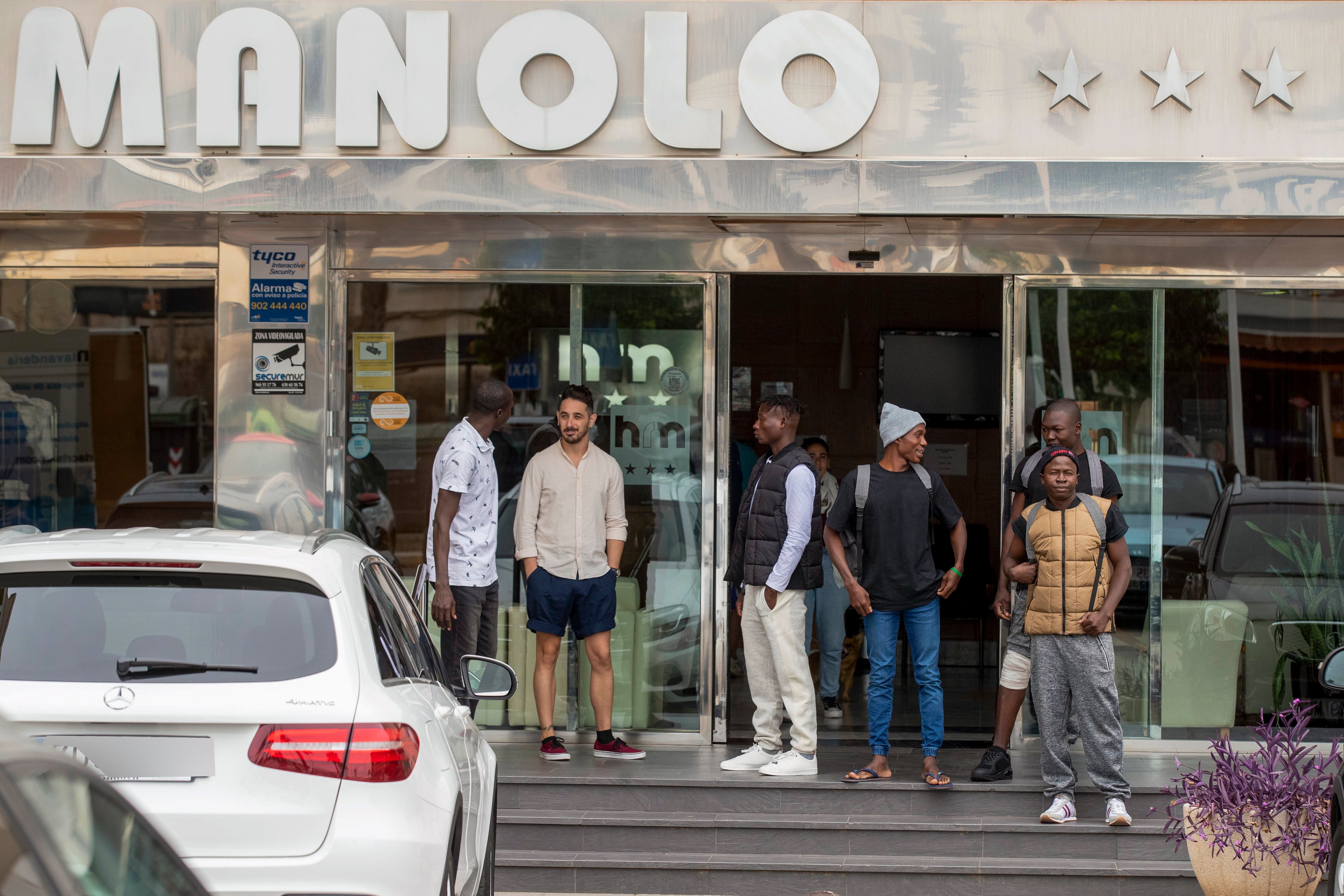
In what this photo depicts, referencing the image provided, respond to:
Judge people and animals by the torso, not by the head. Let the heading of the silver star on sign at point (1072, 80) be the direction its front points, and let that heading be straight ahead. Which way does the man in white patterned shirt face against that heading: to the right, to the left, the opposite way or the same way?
to the left

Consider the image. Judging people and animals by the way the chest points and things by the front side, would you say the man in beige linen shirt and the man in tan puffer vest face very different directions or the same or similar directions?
same or similar directions

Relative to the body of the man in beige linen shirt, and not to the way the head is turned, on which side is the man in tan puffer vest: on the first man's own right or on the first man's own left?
on the first man's own left

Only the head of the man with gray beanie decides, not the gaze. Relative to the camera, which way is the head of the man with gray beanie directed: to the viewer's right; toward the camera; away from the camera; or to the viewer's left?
to the viewer's right

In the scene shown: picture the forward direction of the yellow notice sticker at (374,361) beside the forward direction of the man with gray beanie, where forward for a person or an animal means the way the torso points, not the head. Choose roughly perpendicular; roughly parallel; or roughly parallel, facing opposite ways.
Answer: roughly parallel

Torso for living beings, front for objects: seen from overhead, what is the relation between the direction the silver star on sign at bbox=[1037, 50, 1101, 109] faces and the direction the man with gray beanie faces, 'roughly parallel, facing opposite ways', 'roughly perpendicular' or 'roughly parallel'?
roughly parallel

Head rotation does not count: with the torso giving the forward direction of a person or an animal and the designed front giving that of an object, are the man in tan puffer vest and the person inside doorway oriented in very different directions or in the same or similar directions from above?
same or similar directions

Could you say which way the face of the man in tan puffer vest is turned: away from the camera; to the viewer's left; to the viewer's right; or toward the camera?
toward the camera

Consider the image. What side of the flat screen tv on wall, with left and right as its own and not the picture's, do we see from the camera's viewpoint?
front

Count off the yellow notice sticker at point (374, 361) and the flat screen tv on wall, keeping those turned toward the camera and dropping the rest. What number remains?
2

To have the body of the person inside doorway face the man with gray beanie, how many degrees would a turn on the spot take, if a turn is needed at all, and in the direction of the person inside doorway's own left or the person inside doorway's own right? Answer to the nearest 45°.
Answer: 0° — they already face them

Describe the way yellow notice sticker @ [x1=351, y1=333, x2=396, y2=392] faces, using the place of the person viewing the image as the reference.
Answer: facing the viewer

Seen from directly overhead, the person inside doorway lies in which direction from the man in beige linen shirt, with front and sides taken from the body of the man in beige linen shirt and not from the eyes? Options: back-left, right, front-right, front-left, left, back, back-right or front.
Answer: back-left

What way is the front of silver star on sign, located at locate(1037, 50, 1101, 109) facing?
toward the camera

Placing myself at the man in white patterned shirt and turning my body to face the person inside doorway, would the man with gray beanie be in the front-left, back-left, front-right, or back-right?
front-right

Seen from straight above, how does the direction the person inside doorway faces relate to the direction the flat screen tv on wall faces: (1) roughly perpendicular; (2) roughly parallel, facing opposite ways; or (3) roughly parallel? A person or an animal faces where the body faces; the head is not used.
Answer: roughly parallel

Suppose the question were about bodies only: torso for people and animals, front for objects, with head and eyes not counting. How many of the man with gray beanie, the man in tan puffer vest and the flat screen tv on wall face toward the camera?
3

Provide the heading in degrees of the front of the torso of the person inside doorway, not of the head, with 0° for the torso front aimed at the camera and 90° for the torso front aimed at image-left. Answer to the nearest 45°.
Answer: approximately 0°

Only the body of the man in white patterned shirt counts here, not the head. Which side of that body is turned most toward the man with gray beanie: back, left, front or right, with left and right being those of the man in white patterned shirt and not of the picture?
front
